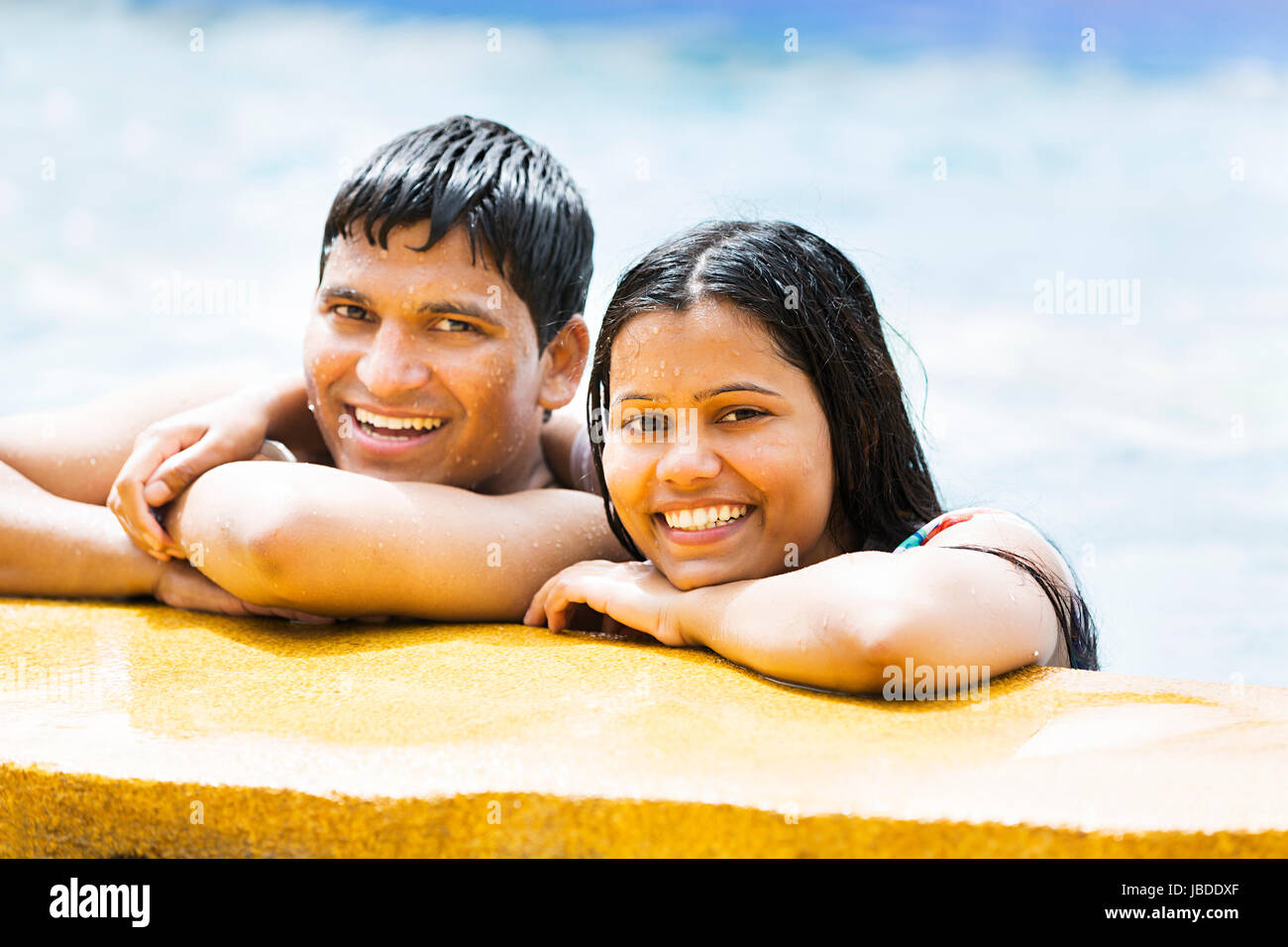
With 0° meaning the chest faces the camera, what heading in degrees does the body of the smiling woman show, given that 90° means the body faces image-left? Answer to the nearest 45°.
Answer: approximately 45°

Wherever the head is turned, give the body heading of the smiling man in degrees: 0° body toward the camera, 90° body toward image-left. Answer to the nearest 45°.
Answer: approximately 45°

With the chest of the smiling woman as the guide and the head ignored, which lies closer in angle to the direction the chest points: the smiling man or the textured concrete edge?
the textured concrete edge

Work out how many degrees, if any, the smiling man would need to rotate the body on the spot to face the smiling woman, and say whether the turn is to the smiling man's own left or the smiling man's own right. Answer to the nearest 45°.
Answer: approximately 90° to the smiling man's own left

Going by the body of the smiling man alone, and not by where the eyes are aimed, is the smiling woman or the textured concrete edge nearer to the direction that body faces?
the textured concrete edge
